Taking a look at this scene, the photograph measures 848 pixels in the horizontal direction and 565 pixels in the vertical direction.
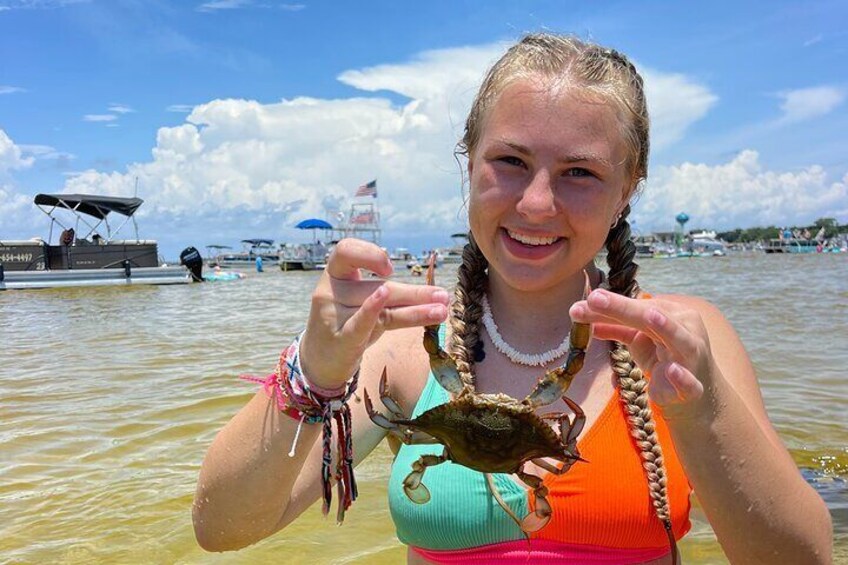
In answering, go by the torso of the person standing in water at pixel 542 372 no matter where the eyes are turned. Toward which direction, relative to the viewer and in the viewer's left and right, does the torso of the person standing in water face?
facing the viewer

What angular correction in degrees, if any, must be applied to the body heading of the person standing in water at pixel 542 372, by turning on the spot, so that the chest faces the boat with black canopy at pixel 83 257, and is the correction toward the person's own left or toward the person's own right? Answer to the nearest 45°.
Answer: approximately 135° to the person's own right

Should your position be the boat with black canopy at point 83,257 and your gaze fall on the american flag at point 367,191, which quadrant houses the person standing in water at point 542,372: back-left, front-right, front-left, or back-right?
back-right

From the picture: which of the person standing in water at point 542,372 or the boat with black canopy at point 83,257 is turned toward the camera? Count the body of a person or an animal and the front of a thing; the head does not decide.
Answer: the person standing in water

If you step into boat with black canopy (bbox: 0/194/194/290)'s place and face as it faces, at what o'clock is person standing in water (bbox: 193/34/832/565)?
The person standing in water is roughly at 9 o'clock from the boat with black canopy.

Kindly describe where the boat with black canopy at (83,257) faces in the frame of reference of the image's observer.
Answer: facing to the left of the viewer

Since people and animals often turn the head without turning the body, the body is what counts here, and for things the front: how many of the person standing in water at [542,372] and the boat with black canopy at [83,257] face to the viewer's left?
1

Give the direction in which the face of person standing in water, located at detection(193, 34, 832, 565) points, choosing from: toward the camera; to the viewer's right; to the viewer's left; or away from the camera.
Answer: toward the camera

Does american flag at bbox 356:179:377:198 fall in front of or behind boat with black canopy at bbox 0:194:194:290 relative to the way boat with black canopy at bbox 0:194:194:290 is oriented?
behind

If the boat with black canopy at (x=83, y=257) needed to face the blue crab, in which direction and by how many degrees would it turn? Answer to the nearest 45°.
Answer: approximately 90° to its left
